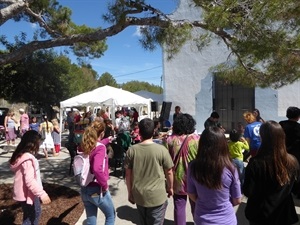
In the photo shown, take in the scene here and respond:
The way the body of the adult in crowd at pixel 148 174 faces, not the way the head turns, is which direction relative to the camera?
away from the camera

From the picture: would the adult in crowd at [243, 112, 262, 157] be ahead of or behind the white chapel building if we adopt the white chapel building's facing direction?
ahead

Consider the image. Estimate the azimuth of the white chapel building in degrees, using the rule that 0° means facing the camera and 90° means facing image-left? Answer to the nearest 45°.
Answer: approximately 0°

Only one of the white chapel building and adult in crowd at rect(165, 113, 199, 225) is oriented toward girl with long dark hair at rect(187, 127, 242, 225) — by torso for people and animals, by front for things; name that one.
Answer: the white chapel building

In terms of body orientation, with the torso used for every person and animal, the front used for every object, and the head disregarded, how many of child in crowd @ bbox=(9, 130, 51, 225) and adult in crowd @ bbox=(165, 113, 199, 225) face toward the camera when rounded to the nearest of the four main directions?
0

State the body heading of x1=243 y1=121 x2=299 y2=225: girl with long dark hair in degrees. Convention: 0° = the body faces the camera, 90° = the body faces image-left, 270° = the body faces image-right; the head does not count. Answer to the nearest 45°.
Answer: approximately 180°

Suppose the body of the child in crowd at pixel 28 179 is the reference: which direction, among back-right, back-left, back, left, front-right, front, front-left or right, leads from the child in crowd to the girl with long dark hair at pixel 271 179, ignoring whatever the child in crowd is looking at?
front-right

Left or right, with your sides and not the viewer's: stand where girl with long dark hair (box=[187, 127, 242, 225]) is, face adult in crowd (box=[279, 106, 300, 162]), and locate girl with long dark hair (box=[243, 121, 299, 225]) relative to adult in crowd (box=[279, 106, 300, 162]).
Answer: right

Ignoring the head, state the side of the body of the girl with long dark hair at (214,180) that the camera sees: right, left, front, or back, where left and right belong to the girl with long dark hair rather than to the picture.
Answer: back
